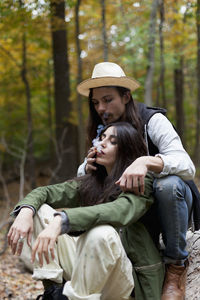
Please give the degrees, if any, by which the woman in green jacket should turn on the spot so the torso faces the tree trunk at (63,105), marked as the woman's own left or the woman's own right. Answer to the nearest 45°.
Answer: approximately 135° to the woman's own right

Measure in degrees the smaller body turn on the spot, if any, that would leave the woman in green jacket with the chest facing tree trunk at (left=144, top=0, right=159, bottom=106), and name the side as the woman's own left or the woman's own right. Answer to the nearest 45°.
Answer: approximately 135° to the woman's own right

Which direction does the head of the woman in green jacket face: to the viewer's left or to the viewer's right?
to the viewer's left

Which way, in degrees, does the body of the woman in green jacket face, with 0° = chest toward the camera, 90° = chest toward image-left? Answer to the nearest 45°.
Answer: approximately 45°
